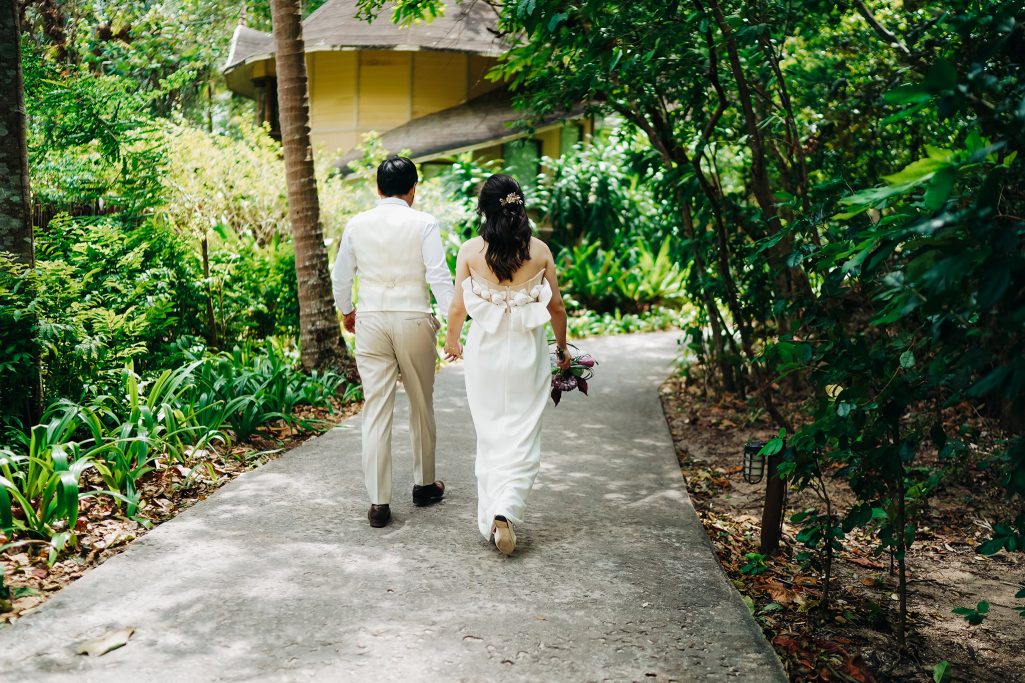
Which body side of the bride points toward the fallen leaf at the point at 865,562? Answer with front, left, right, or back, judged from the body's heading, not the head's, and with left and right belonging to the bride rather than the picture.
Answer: right

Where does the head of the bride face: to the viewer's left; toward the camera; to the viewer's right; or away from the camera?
away from the camera

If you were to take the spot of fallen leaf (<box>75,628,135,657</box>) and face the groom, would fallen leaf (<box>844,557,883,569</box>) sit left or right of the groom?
right

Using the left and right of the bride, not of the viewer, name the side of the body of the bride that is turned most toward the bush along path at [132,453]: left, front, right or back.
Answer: left

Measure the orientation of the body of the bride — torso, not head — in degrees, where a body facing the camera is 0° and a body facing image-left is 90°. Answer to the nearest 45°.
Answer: approximately 180°

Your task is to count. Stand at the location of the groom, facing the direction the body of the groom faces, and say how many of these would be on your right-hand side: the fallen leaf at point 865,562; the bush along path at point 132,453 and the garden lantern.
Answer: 2

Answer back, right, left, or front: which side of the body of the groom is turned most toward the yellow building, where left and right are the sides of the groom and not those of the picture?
front

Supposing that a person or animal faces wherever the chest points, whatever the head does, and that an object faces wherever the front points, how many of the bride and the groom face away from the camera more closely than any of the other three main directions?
2

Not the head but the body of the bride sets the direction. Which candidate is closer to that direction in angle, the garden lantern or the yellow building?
the yellow building

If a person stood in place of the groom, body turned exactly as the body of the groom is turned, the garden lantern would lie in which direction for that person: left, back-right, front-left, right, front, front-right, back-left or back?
right

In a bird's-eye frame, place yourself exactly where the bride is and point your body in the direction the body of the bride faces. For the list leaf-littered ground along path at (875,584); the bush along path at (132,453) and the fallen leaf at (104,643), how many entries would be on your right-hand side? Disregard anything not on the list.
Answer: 1

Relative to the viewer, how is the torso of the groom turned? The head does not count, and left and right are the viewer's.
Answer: facing away from the viewer

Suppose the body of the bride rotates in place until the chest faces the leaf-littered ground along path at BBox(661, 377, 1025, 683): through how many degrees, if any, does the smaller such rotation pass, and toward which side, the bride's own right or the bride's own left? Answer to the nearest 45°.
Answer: approximately 90° to the bride's own right

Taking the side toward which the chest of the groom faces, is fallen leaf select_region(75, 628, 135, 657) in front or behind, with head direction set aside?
behind
